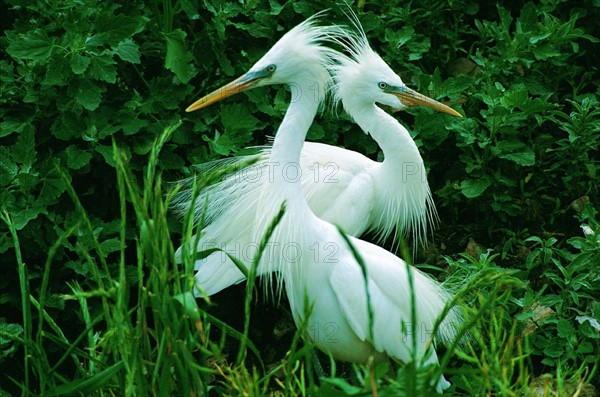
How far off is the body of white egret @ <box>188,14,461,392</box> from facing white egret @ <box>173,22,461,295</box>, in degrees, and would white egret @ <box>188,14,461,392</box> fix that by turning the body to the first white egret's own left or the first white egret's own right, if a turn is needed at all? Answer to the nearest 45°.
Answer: approximately 90° to the first white egret's own right

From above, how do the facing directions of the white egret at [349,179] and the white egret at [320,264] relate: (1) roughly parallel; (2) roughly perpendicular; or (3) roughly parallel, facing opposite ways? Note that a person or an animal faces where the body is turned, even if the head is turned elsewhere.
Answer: roughly parallel, facing opposite ways

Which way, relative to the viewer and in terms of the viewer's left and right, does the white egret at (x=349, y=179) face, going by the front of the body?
facing to the right of the viewer

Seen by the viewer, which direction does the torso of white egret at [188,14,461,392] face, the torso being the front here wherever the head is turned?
to the viewer's left

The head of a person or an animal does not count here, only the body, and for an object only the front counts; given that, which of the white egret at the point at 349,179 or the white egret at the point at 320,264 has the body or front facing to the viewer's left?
the white egret at the point at 320,264

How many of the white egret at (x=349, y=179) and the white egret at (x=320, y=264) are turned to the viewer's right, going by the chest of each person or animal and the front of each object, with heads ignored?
1

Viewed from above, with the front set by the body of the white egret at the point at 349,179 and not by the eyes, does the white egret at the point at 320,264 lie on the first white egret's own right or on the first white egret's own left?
on the first white egret's own right
